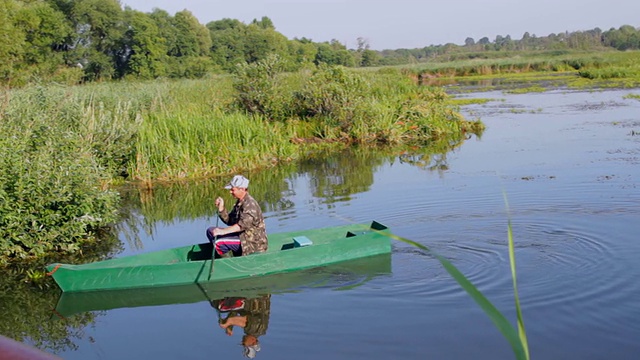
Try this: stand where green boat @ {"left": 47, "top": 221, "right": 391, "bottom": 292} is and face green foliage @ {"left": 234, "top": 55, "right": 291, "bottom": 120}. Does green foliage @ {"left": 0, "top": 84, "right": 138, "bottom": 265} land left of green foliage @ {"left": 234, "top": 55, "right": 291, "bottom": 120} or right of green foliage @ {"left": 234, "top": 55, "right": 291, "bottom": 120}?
left

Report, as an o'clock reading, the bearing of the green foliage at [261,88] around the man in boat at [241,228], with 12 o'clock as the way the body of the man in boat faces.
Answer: The green foliage is roughly at 3 o'clock from the man in boat.

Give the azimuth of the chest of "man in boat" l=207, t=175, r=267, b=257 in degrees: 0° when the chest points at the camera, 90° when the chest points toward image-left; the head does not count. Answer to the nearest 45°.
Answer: approximately 90°

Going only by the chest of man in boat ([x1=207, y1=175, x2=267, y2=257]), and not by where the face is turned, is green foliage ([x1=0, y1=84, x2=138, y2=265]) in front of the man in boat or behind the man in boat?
in front

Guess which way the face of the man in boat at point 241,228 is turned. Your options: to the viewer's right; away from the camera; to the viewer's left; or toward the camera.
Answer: to the viewer's left
